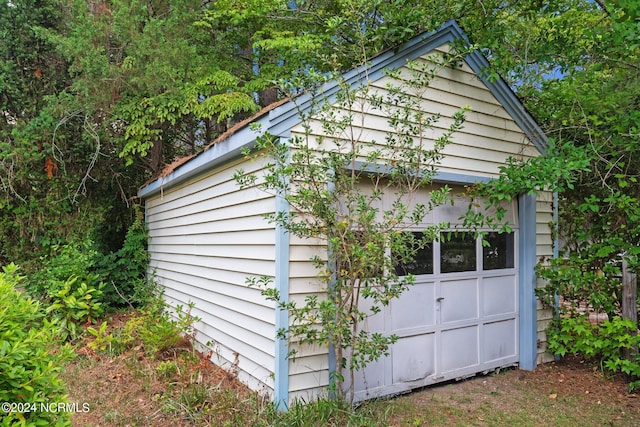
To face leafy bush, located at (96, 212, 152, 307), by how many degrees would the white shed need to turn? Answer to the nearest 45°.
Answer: approximately 180°

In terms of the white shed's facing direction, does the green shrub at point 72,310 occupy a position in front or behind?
behind

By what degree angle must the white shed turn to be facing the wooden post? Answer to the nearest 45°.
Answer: approximately 45° to its left

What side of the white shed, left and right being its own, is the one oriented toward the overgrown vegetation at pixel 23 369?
right

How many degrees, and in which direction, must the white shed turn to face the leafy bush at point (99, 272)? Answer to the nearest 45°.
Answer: approximately 180°

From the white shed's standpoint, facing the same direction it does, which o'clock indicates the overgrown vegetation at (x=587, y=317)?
The overgrown vegetation is roughly at 10 o'clock from the white shed.

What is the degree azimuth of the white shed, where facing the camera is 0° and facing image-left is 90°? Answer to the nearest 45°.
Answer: approximately 315°
